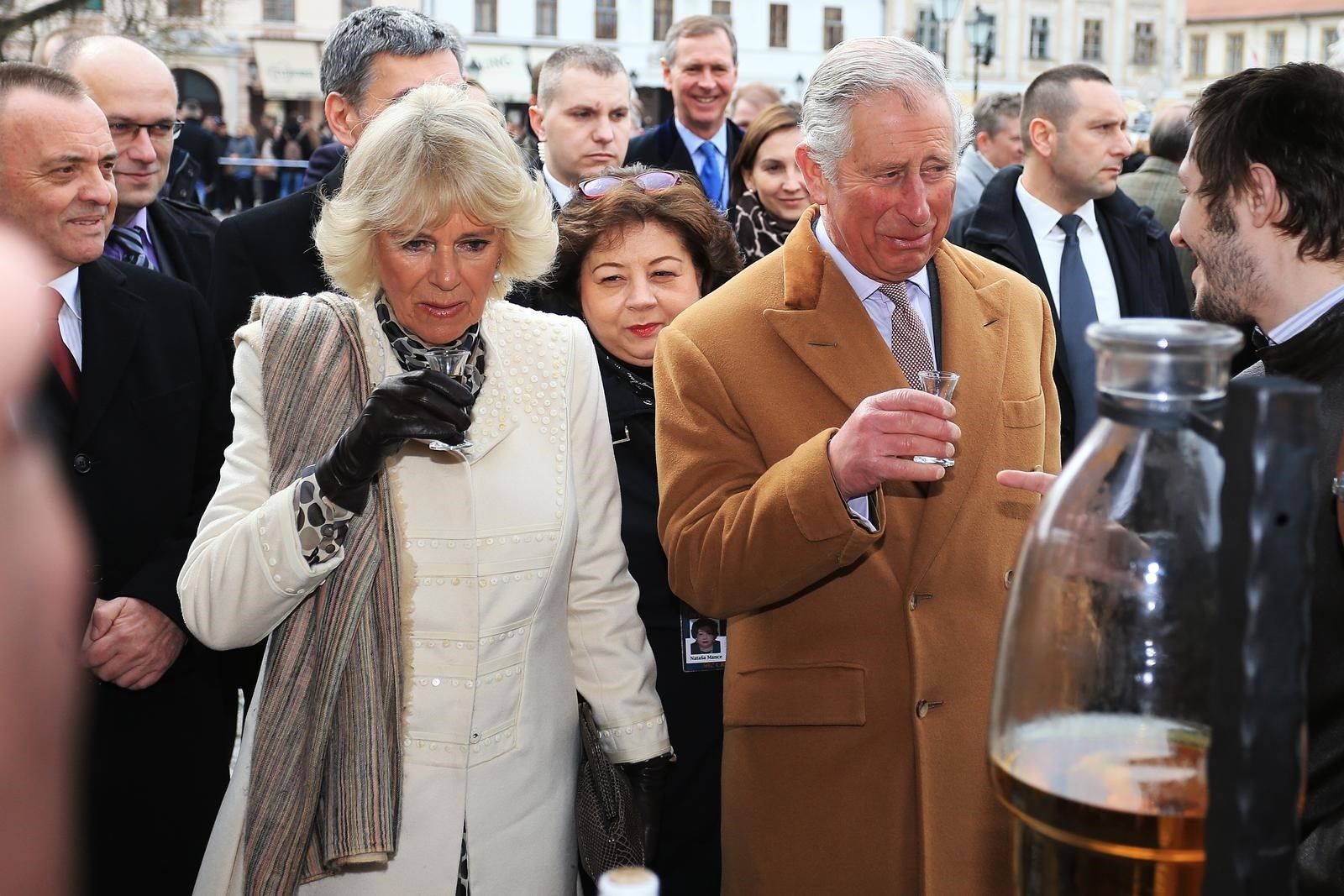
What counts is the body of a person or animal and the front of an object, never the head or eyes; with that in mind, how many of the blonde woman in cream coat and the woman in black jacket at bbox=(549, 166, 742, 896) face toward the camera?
2

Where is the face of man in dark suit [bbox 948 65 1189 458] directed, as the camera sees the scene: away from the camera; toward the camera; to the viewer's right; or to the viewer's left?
to the viewer's right

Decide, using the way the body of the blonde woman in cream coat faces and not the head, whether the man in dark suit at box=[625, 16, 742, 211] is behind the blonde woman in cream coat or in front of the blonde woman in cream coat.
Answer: behind

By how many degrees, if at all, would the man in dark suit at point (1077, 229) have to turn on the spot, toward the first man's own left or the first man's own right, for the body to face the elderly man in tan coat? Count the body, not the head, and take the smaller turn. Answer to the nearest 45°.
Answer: approximately 45° to the first man's own right

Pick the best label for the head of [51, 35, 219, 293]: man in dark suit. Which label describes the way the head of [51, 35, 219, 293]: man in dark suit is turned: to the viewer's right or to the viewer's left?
to the viewer's right

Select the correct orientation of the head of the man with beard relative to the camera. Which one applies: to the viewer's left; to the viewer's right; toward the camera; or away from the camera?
to the viewer's left

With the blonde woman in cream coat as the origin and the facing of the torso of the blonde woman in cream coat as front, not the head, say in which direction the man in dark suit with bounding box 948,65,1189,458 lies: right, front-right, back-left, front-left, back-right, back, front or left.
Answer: back-left

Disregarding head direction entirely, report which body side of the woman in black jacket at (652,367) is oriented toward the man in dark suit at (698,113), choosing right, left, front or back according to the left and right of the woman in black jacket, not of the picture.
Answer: back

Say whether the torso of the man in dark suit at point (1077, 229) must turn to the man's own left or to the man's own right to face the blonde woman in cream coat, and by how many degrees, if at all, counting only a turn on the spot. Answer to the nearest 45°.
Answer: approximately 45° to the man's own right

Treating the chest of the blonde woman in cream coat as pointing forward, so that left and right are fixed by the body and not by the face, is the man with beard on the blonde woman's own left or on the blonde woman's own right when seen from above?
on the blonde woman's own left
